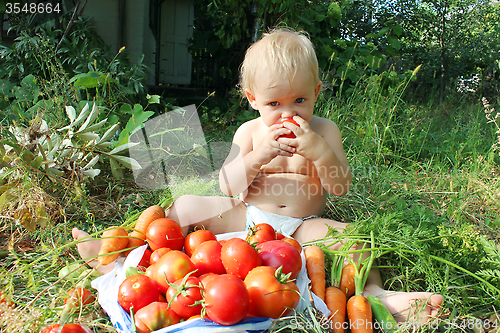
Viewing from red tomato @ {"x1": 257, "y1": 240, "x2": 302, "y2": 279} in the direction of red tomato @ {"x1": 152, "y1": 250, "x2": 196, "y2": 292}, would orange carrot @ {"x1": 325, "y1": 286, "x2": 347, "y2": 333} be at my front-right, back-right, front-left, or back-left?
back-left

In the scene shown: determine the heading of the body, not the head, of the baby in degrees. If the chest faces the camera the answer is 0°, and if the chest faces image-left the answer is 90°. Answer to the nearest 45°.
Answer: approximately 0°

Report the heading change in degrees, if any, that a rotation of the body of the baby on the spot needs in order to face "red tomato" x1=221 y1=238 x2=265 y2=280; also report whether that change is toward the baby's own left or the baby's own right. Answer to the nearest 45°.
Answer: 0° — they already face it

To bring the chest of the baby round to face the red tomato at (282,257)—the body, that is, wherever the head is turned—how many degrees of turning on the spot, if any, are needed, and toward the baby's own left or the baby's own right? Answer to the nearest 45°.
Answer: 0° — they already face it

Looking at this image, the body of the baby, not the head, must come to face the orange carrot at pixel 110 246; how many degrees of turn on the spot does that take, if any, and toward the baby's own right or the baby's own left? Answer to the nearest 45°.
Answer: approximately 45° to the baby's own right

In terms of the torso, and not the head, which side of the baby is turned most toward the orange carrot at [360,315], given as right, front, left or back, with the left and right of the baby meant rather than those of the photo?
front

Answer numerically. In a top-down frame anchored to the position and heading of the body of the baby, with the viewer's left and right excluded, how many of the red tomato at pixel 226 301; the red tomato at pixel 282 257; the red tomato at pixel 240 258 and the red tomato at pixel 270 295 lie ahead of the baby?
4

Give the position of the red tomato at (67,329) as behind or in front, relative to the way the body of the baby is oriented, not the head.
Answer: in front
